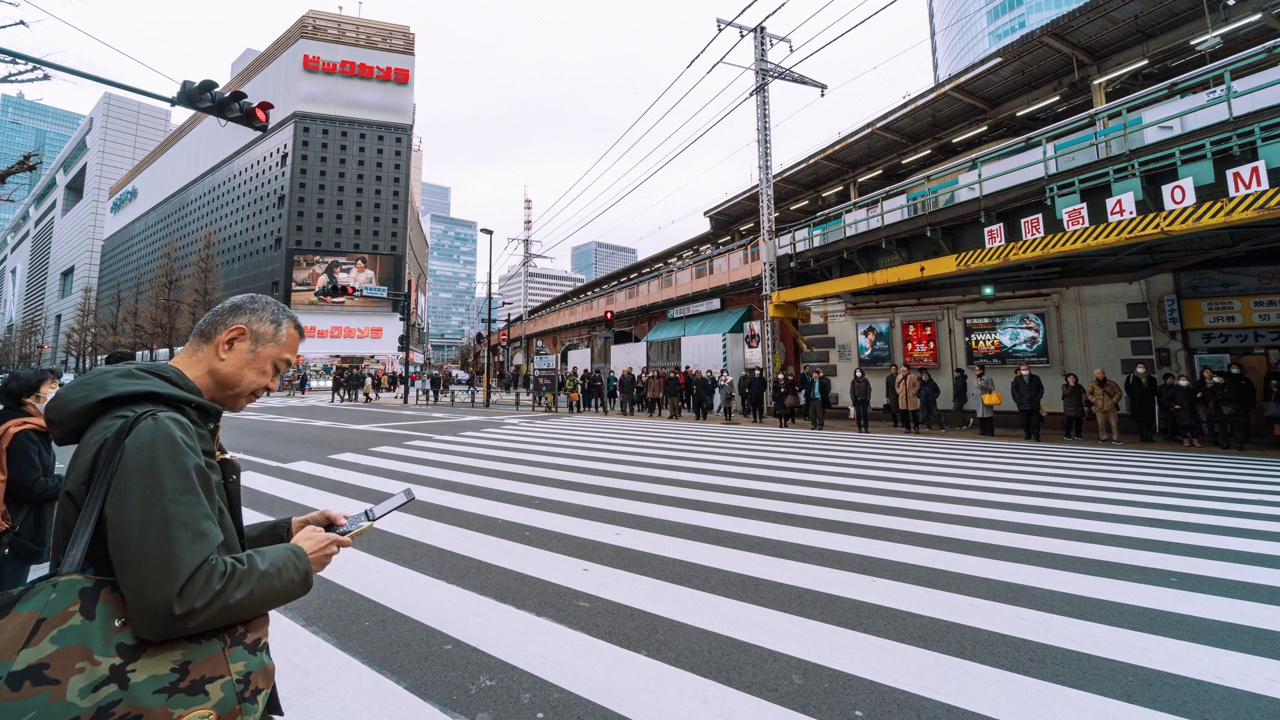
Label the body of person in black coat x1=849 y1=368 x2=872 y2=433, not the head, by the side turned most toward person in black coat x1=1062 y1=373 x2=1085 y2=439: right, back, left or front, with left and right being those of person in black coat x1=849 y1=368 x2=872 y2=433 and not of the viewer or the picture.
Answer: left

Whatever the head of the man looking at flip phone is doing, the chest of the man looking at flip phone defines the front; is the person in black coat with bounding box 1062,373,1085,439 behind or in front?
in front

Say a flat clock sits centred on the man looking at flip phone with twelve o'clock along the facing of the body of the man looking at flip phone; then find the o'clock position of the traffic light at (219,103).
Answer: The traffic light is roughly at 9 o'clock from the man looking at flip phone.

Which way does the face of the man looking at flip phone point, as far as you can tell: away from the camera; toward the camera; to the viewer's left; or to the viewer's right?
to the viewer's right

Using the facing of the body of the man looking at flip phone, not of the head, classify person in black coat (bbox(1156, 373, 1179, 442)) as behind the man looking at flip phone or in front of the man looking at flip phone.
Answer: in front

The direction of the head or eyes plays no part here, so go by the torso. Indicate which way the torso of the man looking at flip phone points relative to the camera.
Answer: to the viewer's right

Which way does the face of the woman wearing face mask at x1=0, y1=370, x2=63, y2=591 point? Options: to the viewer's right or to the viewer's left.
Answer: to the viewer's right
